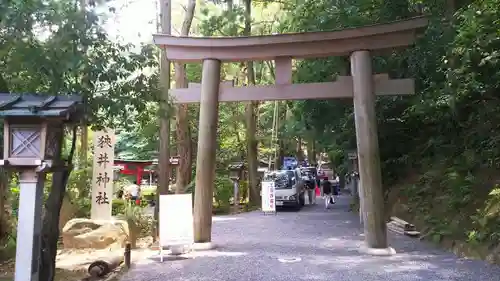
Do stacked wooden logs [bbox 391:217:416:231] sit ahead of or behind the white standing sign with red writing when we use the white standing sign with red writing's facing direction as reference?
ahead

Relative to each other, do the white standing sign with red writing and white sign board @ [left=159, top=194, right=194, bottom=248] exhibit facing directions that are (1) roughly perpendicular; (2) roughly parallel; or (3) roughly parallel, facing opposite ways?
roughly parallel

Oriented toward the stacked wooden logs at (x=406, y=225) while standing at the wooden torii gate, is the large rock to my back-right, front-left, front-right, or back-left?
back-left

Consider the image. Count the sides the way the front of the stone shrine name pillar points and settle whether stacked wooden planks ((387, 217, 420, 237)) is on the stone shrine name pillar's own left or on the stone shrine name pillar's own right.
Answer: on the stone shrine name pillar's own left

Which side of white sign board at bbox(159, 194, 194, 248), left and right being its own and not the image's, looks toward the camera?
front

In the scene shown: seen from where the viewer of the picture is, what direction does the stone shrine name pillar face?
facing the viewer

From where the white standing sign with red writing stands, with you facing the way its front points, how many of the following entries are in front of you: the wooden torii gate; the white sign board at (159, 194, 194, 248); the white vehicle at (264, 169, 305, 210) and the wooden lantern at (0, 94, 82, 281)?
3

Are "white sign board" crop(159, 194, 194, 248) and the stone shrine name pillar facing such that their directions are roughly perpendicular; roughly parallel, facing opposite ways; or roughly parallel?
roughly parallel

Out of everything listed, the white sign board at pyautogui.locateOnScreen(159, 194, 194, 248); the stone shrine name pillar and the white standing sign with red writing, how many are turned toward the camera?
3

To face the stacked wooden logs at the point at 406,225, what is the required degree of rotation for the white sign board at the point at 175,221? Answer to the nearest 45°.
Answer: approximately 90° to its left

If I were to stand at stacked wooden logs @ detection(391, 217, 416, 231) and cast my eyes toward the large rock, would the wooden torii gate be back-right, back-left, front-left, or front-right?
front-left

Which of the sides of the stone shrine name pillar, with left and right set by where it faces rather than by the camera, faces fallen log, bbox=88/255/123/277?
front
